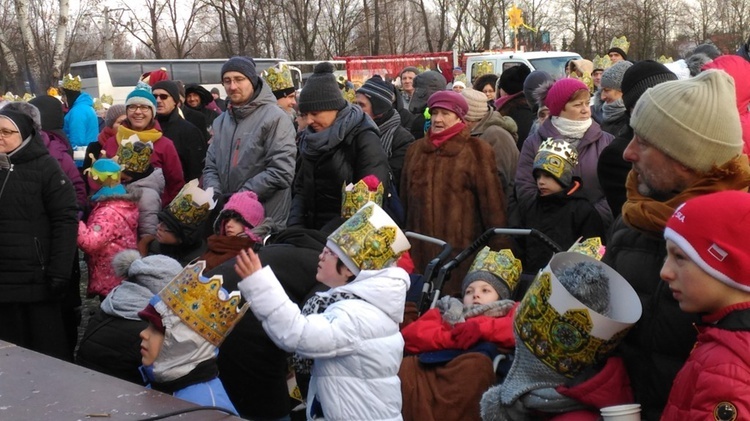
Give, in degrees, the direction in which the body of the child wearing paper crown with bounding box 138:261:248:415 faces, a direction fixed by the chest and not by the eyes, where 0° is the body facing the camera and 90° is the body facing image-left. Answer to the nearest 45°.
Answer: approximately 90°

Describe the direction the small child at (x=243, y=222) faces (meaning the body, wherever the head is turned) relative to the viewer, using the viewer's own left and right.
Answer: facing the viewer and to the left of the viewer

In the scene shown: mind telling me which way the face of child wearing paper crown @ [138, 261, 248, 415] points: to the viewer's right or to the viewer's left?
to the viewer's left

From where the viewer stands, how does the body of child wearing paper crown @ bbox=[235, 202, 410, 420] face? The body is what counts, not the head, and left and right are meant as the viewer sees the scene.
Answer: facing to the left of the viewer

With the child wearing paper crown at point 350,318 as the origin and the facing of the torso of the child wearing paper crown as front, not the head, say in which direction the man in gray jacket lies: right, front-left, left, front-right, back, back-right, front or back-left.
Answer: right

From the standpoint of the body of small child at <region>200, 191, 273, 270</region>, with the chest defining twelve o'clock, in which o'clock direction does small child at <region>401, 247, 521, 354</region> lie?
small child at <region>401, 247, 521, 354</region> is roughly at 9 o'clock from small child at <region>200, 191, 273, 270</region>.

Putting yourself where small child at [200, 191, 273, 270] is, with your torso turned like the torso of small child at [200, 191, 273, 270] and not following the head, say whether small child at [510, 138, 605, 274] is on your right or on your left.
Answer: on your left

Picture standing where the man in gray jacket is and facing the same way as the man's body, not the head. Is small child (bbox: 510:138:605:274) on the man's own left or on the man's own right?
on the man's own left

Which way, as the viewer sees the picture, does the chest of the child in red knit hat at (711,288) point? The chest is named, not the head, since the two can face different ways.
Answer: to the viewer's left

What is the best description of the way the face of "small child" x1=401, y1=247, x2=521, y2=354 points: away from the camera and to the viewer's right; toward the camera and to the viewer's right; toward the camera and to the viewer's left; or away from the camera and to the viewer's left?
toward the camera and to the viewer's left

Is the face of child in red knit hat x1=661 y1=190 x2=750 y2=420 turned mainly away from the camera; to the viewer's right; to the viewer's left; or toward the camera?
to the viewer's left

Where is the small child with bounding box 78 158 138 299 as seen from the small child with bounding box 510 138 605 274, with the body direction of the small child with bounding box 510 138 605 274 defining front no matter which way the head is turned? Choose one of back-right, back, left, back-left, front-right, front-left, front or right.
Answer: front-right

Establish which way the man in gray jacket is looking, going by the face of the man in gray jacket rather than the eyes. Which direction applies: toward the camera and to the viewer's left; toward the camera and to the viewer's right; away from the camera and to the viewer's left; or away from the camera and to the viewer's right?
toward the camera and to the viewer's left
